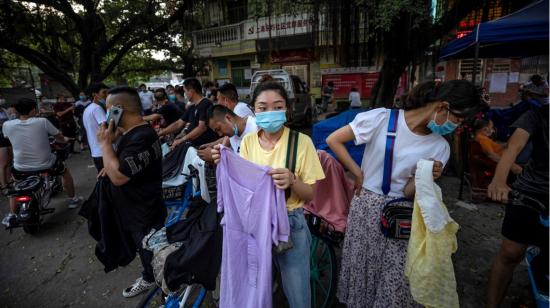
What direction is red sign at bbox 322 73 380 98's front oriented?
toward the camera

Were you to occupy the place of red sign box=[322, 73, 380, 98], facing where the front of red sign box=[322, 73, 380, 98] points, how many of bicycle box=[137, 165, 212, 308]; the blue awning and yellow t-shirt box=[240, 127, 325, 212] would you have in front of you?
3

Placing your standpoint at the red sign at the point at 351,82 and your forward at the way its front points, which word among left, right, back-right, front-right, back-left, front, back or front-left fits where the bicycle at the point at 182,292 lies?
front

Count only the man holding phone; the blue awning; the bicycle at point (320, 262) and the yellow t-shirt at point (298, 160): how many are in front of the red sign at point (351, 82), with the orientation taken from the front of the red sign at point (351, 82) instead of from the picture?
4

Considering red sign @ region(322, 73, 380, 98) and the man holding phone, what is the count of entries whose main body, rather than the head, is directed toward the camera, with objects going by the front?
1

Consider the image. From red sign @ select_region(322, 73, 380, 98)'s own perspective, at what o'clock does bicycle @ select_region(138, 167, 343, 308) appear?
The bicycle is roughly at 12 o'clock from the red sign.

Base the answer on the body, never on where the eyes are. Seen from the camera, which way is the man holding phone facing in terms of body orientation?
to the viewer's left

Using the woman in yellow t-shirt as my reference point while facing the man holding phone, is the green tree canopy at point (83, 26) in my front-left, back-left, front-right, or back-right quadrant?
front-right

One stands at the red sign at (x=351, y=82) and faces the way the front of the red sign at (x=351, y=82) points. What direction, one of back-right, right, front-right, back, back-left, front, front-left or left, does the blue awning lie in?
front

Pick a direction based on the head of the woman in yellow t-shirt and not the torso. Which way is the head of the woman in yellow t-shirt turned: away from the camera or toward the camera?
toward the camera

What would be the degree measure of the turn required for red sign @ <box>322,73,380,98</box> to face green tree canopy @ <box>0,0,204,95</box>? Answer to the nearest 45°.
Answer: approximately 90° to its right
